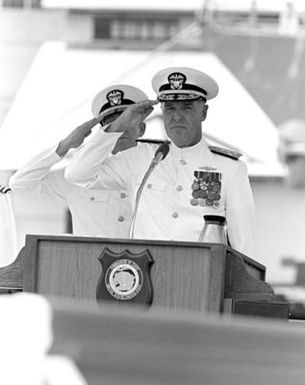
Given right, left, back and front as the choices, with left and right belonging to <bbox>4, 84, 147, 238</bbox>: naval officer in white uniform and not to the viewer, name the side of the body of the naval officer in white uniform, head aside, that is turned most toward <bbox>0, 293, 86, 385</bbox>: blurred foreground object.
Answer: front

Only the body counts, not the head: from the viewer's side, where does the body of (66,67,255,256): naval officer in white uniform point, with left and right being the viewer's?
facing the viewer

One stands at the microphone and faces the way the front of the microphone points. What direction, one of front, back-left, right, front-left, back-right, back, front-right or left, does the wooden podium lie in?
back-right

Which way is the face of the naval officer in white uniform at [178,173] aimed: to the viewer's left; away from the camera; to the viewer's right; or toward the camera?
toward the camera

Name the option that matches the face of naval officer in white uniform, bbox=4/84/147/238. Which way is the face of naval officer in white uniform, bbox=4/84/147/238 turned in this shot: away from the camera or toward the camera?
toward the camera

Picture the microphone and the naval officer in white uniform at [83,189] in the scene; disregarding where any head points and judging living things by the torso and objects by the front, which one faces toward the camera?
the naval officer in white uniform

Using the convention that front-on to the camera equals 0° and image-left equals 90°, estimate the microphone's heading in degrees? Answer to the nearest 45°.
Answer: approximately 225°

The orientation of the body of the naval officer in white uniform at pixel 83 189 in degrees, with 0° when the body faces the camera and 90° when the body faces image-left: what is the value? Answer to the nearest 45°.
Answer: approximately 0°

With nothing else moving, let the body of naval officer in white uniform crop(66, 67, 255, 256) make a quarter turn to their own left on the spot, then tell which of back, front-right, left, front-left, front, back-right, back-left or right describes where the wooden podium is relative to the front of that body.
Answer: right

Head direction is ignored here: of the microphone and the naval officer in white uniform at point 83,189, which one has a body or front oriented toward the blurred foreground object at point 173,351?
the naval officer in white uniform

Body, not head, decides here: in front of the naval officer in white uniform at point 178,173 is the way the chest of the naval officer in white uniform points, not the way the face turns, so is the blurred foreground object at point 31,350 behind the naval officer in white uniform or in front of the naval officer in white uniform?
in front

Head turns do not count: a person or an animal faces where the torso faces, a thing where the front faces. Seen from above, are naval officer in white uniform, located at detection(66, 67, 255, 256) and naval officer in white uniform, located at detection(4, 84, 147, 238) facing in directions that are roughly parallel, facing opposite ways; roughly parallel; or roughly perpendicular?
roughly parallel

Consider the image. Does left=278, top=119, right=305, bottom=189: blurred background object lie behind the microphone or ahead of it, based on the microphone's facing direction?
ahead

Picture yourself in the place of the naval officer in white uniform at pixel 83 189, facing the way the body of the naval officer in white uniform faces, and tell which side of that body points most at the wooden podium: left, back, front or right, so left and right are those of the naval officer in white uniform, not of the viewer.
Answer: front

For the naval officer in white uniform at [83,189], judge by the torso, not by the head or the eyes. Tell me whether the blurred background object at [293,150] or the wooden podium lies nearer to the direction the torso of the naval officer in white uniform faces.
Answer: the wooden podium

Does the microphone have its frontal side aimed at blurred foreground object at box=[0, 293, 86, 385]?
no
